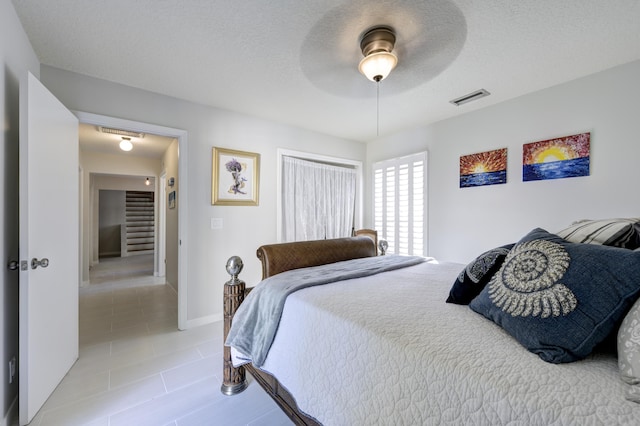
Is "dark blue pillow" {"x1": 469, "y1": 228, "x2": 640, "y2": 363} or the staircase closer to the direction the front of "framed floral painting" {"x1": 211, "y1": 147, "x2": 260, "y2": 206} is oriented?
the dark blue pillow

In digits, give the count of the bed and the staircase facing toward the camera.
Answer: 1

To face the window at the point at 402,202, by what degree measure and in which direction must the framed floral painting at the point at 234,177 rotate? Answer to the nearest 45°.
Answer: approximately 45° to its left

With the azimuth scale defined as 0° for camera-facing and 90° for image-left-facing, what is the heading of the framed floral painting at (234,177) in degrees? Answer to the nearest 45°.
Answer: approximately 315°

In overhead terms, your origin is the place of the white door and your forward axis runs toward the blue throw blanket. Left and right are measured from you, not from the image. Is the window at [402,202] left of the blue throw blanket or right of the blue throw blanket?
left

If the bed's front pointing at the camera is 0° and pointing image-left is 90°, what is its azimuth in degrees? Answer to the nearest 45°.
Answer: approximately 135°

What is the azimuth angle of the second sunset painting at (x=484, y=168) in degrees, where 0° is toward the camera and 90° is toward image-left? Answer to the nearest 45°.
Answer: approximately 45°
